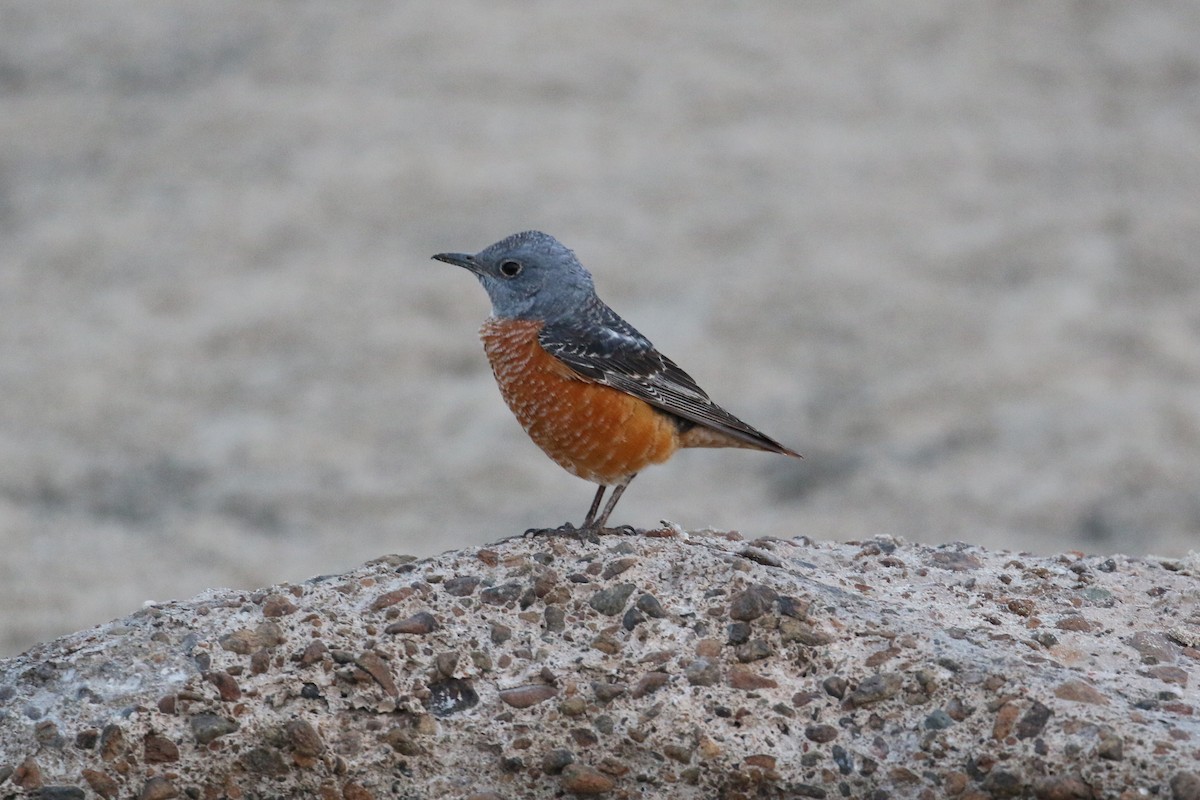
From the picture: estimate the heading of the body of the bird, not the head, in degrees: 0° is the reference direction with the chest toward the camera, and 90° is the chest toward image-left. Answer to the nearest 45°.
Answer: approximately 90°
